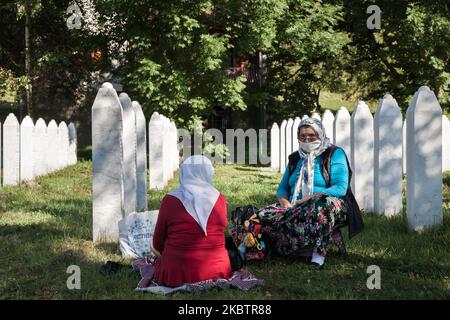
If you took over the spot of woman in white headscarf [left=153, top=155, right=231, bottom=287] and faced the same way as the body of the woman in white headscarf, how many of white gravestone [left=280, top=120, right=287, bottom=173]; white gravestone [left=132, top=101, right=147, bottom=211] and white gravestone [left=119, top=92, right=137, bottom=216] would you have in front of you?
3

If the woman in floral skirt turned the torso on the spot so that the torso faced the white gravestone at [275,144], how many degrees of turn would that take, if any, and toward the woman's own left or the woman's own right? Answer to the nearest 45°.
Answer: approximately 135° to the woman's own right

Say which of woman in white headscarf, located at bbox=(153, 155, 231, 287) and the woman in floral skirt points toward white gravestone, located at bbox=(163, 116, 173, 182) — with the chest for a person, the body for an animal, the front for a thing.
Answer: the woman in white headscarf

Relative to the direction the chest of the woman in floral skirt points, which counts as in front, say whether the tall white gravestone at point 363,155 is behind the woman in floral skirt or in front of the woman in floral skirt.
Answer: behind

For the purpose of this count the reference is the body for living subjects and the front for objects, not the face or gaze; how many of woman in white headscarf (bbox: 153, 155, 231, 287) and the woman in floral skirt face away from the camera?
1

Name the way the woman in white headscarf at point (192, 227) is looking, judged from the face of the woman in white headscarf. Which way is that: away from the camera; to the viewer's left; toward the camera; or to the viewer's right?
away from the camera

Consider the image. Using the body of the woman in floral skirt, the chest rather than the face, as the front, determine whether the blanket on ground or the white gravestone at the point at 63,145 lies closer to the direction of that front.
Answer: the blanket on ground

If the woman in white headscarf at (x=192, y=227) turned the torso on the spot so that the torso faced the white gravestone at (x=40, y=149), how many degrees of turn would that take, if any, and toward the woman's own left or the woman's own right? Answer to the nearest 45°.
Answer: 0° — they already face it

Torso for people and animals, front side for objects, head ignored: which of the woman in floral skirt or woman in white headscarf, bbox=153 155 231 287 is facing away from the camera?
the woman in white headscarf

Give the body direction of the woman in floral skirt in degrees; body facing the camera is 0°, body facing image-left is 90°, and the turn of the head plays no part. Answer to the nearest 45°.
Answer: approximately 45°

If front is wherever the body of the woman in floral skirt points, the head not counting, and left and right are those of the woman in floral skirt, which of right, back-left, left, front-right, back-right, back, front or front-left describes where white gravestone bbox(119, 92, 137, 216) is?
right

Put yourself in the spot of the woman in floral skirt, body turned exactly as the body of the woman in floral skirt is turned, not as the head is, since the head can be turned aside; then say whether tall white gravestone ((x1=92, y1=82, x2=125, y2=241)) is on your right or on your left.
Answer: on your right

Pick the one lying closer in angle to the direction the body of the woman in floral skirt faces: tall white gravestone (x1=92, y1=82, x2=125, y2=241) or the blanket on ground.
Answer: the blanket on ground

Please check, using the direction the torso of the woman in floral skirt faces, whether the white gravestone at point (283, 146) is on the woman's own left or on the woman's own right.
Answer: on the woman's own right

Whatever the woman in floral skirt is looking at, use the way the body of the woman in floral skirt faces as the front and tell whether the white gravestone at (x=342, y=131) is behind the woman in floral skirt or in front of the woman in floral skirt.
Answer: behind

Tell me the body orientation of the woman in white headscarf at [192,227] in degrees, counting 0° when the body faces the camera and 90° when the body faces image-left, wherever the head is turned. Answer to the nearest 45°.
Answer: approximately 180°
